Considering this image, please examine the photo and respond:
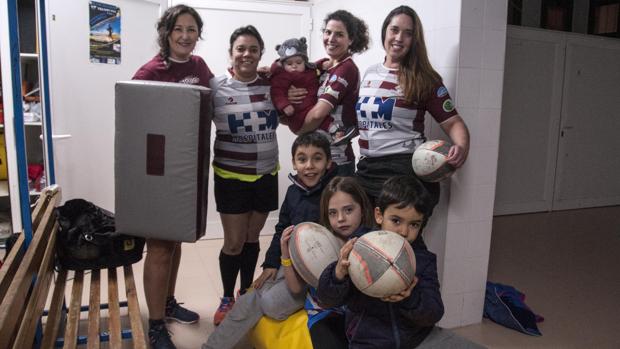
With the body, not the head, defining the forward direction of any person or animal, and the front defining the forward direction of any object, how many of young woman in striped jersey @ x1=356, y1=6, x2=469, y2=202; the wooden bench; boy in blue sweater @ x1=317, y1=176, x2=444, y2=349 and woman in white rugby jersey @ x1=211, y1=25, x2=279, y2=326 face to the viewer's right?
1

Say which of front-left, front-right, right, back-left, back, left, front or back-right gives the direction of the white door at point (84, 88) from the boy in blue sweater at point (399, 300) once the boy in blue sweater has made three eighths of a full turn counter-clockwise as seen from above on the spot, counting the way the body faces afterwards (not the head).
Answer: left

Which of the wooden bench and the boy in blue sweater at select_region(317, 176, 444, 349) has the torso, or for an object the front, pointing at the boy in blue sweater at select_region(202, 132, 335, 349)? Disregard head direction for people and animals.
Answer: the wooden bench

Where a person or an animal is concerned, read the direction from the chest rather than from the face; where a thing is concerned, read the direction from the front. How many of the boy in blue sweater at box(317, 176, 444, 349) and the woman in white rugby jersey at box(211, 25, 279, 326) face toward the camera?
2

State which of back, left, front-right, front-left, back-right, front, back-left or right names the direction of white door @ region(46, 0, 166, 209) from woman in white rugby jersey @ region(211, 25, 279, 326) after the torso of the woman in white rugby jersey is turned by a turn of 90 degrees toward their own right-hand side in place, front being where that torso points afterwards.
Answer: front-right

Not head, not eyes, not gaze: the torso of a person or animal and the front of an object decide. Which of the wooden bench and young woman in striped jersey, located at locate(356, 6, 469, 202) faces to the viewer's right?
the wooden bench

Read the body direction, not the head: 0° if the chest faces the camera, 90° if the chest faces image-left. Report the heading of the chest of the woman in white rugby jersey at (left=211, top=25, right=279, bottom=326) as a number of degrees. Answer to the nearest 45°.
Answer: approximately 0°

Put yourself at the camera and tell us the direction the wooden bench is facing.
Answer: facing to the right of the viewer
